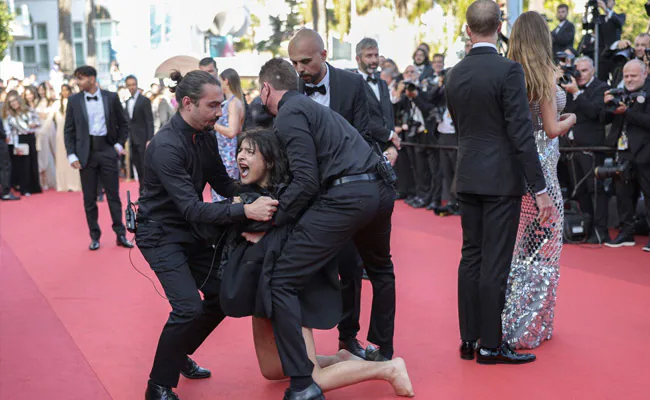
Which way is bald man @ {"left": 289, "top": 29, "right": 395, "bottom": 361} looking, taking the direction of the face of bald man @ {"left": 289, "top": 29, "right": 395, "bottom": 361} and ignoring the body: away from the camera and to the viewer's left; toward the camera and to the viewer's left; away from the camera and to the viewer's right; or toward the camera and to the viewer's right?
toward the camera and to the viewer's left

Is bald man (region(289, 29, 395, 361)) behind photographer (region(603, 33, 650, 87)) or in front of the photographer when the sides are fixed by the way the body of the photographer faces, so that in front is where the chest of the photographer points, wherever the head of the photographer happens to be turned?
in front

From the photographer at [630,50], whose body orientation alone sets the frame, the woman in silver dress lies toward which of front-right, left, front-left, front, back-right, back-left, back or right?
front-left

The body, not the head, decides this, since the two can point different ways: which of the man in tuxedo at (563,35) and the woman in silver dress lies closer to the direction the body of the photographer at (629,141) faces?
the woman in silver dress

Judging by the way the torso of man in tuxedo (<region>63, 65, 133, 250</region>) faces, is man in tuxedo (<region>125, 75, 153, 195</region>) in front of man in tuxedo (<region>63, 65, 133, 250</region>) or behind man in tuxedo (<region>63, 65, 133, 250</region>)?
behind

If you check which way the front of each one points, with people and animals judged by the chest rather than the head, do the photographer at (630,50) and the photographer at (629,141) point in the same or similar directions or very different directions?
same or similar directions

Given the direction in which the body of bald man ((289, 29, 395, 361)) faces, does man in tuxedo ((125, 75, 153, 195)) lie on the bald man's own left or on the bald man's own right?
on the bald man's own right

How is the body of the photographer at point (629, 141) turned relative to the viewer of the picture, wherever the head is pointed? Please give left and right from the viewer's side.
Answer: facing the viewer and to the left of the viewer

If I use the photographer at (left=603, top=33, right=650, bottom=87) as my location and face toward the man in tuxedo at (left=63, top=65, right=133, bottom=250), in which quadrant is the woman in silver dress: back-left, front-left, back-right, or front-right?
front-left

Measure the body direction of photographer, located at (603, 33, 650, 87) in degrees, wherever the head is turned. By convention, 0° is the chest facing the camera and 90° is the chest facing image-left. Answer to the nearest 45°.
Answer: approximately 45°

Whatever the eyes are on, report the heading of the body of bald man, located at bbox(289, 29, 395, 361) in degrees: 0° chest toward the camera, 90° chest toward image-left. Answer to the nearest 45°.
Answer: approximately 45°

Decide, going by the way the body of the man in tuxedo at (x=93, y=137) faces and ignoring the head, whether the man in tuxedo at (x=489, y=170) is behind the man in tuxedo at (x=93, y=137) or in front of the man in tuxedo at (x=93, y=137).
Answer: in front

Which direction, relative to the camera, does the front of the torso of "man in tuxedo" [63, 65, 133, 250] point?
toward the camera

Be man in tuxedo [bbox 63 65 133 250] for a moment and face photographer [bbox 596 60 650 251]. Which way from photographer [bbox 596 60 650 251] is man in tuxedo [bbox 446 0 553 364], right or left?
right

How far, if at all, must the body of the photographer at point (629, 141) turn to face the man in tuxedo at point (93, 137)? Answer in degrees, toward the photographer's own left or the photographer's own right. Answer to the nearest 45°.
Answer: approximately 45° to the photographer's own right
